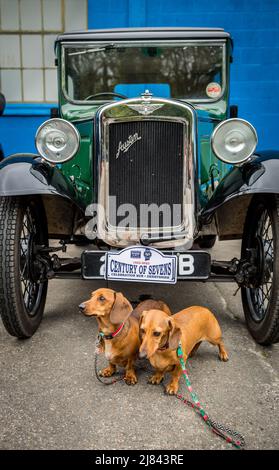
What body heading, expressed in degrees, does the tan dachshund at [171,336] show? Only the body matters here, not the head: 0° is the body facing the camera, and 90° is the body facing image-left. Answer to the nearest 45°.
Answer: approximately 45°

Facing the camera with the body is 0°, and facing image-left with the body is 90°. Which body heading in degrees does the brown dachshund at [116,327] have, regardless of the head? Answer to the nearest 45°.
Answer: approximately 45°

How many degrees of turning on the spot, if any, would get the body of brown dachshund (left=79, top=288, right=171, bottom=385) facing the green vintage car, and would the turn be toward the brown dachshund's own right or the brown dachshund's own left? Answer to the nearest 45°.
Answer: approximately 135° to the brown dachshund's own right

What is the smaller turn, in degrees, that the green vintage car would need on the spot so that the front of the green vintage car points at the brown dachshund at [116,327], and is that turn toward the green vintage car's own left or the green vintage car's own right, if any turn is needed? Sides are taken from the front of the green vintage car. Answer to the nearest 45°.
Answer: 0° — it already faces it
